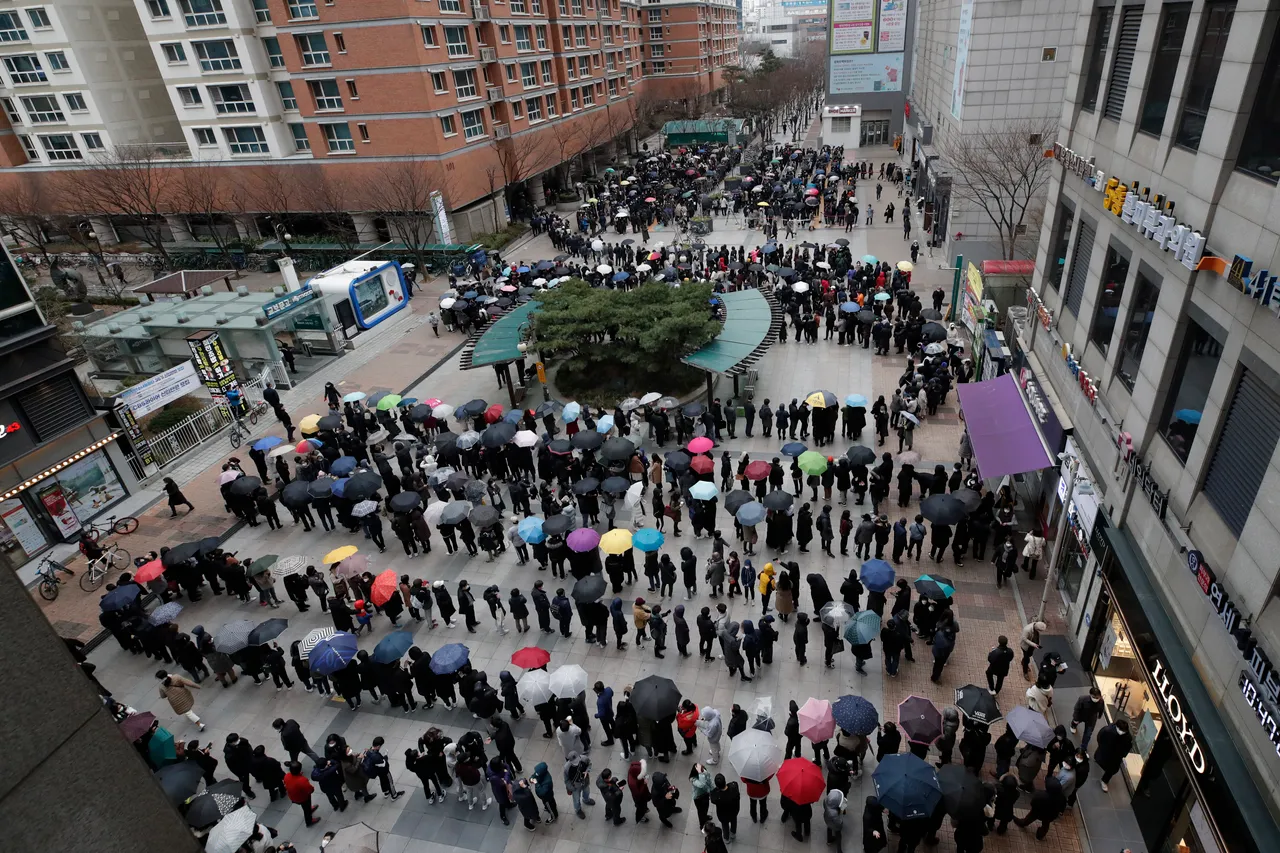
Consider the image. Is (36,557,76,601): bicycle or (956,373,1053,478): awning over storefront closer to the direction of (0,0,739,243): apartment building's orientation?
the awning over storefront

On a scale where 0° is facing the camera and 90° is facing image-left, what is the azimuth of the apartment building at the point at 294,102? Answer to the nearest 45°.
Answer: approximately 315°

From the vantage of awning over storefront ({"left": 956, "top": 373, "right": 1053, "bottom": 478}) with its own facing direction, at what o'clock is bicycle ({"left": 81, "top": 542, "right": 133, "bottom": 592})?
The bicycle is roughly at 11 o'clock from the awning over storefront.

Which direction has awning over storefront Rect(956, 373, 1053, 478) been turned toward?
to the viewer's left

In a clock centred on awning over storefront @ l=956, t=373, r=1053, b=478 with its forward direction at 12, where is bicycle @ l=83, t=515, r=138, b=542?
The bicycle is roughly at 11 o'clock from the awning over storefront.

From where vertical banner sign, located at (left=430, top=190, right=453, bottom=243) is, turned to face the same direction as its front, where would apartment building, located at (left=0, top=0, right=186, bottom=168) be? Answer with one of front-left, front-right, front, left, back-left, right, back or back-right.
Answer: back
